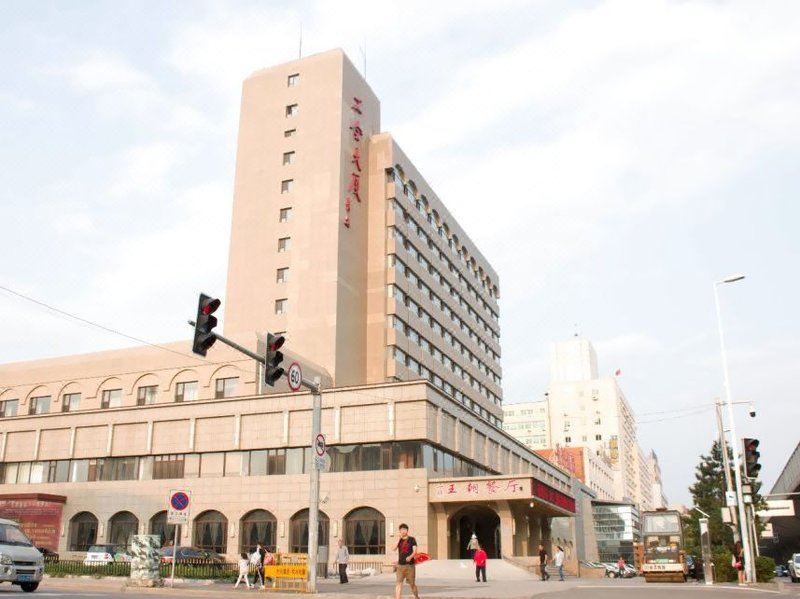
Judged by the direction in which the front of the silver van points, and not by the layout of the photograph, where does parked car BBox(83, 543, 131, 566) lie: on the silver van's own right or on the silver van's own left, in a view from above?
on the silver van's own left

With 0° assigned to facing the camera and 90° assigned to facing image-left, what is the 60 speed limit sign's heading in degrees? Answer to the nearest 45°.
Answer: approximately 315°

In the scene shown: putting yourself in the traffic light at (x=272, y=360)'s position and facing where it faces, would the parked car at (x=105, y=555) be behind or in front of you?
behind

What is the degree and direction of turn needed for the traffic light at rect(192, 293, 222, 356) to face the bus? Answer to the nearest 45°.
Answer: approximately 90° to its left

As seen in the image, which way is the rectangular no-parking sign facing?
toward the camera

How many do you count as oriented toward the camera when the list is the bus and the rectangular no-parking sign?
2

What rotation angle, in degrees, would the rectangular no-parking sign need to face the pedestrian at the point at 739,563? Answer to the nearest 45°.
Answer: approximately 90° to its left

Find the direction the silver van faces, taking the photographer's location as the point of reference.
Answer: facing the viewer and to the right of the viewer

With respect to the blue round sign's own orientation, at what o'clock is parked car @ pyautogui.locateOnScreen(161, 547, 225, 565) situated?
The parked car is roughly at 6 o'clock from the blue round sign.

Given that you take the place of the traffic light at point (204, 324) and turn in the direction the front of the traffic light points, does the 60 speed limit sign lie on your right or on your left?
on your left

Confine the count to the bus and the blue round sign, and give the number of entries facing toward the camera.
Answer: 2
